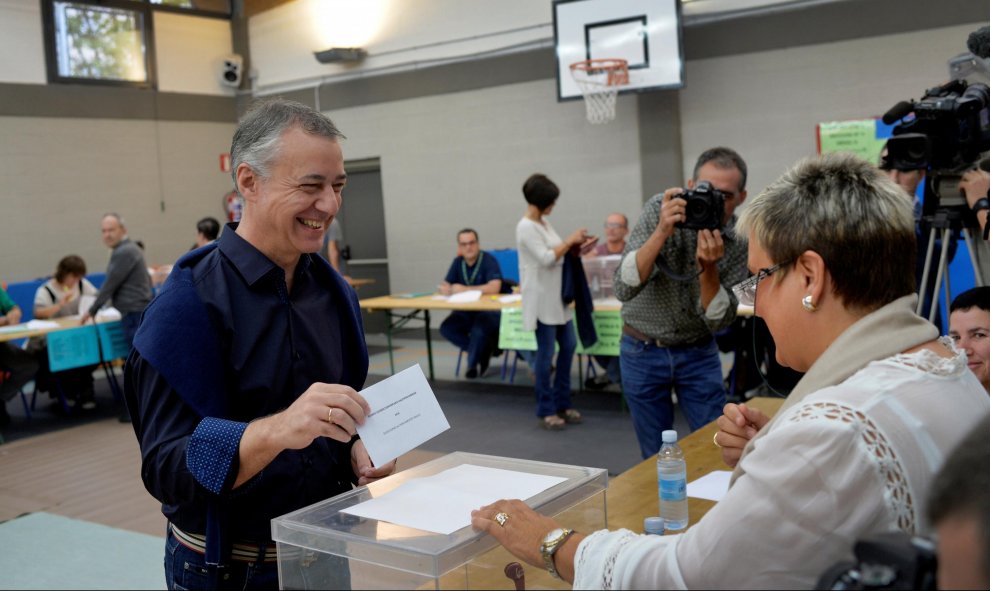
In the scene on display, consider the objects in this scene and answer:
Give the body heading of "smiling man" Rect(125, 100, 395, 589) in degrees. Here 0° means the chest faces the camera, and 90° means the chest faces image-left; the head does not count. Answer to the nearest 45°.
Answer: approximately 315°

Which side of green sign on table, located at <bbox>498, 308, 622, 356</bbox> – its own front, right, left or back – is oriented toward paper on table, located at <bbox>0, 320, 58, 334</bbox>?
right

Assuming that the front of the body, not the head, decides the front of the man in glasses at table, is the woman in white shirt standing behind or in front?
in front

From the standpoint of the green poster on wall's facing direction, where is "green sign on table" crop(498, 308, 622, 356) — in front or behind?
in front

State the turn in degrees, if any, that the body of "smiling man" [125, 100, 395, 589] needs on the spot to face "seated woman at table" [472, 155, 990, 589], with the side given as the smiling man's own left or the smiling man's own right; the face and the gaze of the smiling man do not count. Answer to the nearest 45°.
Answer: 0° — they already face them

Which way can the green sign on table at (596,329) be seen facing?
toward the camera

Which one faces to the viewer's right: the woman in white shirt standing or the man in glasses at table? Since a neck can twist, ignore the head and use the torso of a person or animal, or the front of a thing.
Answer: the woman in white shirt standing

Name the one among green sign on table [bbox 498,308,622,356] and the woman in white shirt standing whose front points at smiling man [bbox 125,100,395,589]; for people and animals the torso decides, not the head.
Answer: the green sign on table

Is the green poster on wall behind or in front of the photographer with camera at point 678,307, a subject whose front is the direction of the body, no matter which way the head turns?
behind

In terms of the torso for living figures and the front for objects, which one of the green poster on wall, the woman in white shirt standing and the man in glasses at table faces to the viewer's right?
the woman in white shirt standing

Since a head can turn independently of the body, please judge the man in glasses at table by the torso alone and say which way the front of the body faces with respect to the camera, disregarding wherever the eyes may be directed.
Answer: toward the camera

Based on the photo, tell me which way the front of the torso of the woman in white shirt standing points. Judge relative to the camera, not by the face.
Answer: to the viewer's right
